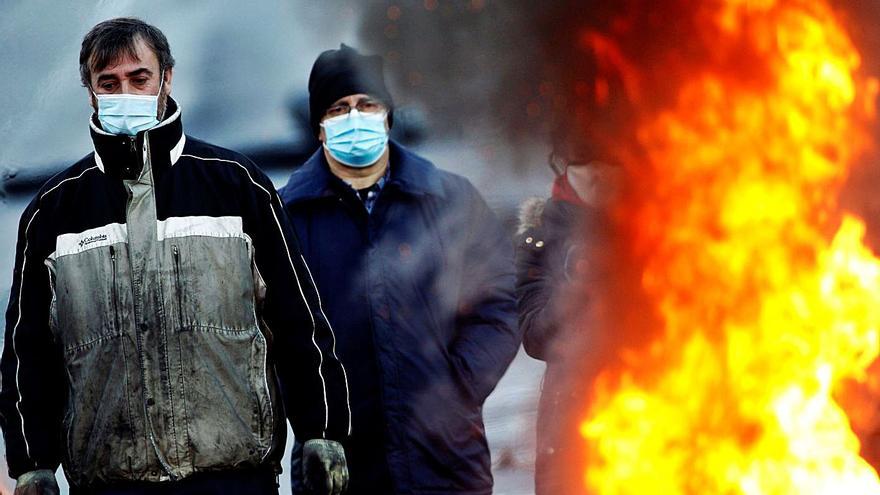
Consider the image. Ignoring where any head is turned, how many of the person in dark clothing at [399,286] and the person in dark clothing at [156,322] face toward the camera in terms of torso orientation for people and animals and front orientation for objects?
2

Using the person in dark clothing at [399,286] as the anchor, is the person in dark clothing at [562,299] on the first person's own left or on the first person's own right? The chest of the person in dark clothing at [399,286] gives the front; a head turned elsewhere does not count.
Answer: on the first person's own left

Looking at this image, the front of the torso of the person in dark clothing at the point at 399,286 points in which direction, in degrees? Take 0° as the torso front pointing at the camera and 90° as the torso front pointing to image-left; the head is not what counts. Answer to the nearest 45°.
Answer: approximately 0°

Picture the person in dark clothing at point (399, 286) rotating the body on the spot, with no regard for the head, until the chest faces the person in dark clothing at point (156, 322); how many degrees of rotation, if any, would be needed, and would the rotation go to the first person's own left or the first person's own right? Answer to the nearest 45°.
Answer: approximately 45° to the first person's own right

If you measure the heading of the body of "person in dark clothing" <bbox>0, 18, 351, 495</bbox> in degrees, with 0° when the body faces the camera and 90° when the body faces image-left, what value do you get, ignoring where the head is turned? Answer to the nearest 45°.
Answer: approximately 0°
